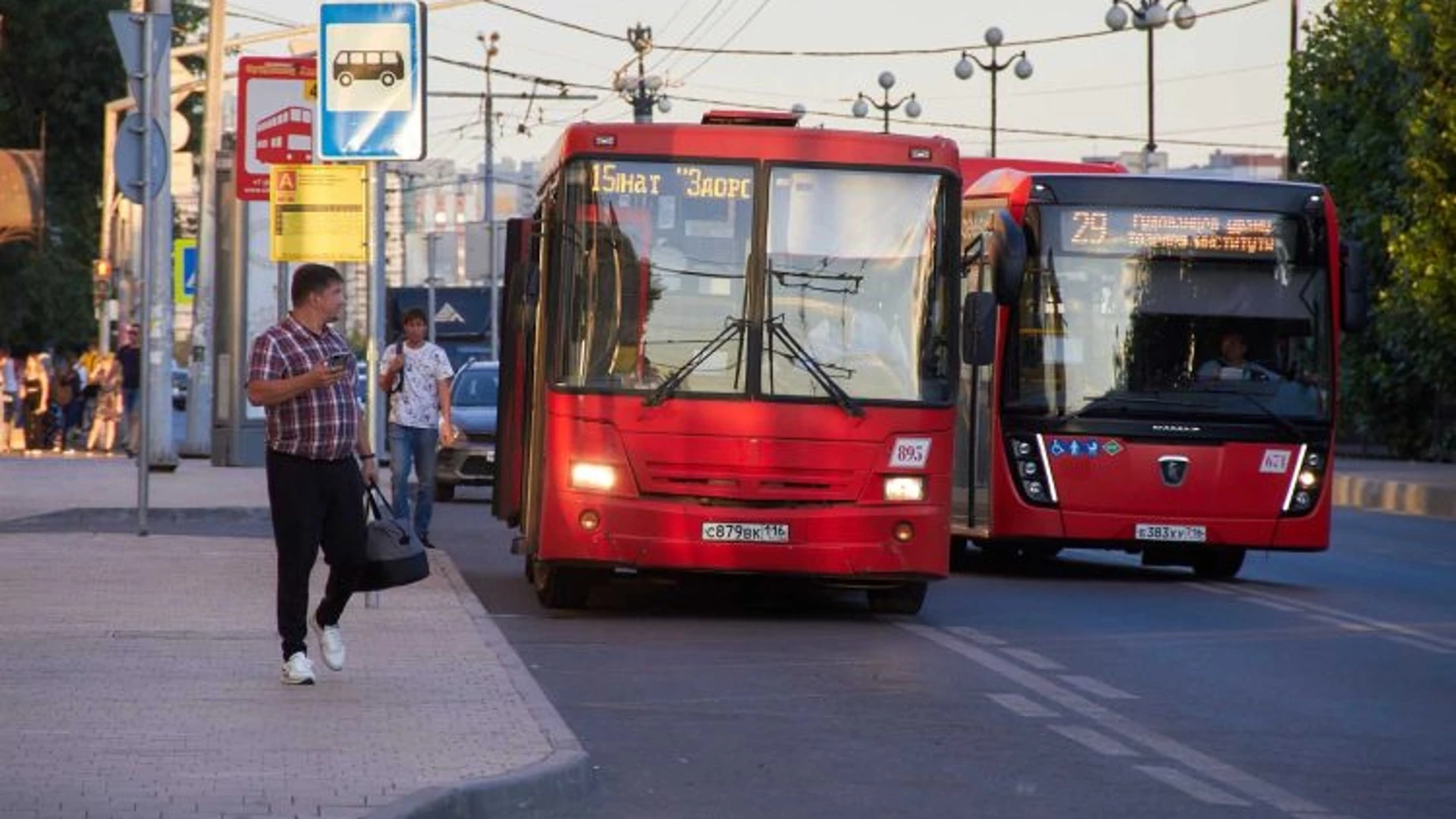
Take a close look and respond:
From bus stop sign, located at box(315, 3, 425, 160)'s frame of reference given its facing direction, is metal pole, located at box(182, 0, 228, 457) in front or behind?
behind

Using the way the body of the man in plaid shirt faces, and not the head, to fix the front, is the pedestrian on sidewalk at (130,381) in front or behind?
behind

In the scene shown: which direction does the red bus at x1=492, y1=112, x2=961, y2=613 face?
toward the camera

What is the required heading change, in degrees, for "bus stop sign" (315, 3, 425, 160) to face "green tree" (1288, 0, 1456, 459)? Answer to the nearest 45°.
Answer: approximately 135° to its left

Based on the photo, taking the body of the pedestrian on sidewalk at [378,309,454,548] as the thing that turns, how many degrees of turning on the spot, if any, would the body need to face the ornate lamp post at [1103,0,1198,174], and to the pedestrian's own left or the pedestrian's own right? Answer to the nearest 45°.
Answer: approximately 135° to the pedestrian's own left

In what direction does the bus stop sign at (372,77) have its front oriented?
toward the camera

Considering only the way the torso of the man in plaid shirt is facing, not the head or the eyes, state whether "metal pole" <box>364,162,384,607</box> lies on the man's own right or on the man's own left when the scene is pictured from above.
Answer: on the man's own left

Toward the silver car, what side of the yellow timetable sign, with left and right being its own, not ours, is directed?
back

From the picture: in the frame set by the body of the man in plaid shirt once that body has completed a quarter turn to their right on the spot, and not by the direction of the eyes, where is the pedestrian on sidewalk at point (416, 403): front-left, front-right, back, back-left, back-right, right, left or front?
back-right
